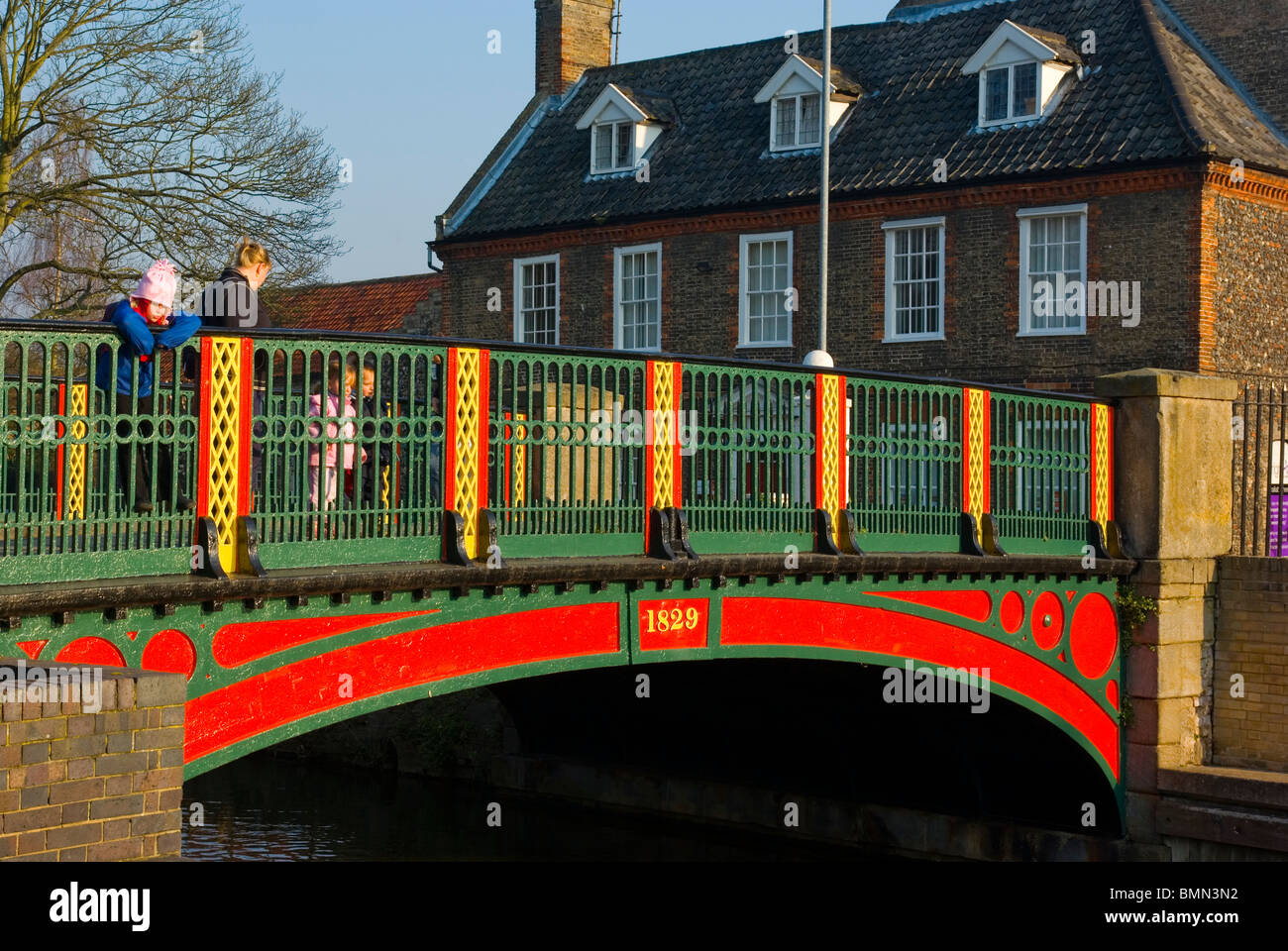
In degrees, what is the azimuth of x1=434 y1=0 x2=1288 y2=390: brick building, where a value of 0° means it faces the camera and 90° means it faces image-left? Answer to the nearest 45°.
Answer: approximately 45°

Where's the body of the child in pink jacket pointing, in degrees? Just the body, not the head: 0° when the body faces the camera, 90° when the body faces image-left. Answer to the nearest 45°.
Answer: approximately 315°

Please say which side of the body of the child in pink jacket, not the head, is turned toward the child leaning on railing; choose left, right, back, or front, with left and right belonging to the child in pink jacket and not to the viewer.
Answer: right

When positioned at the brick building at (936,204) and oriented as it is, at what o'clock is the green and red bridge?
The green and red bridge is roughly at 11 o'clock from the brick building.

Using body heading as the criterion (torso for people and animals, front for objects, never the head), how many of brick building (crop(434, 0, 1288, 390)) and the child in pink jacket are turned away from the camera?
0

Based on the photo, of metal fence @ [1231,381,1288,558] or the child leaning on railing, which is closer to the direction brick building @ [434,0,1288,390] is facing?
the child leaning on railing
